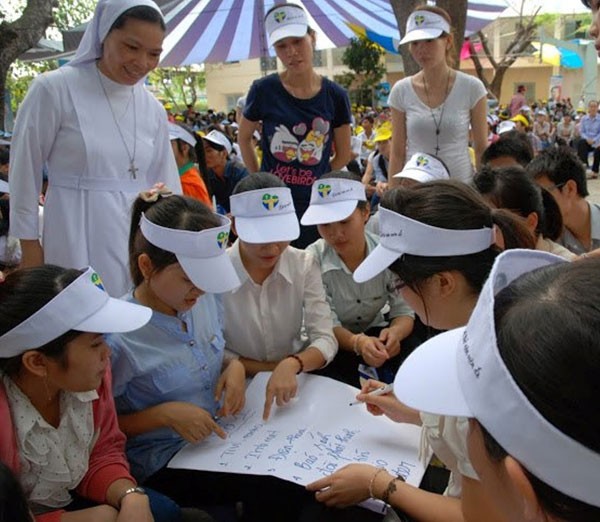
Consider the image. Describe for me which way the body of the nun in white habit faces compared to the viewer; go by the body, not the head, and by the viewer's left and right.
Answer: facing the viewer and to the right of the viewer

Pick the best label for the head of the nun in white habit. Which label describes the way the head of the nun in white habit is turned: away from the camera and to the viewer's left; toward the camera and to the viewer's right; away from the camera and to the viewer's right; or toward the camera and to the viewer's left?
toward the camera and to the viewer's right

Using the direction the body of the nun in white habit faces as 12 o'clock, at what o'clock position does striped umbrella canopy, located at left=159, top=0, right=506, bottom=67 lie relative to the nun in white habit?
The striped umbrella canopy is roughly at 8 o'clock from the nun in white habit.
